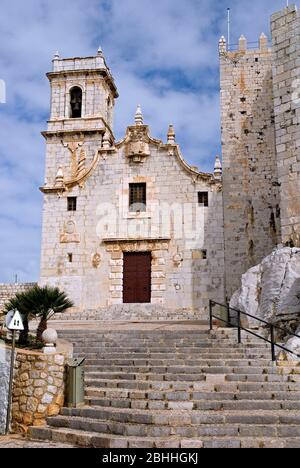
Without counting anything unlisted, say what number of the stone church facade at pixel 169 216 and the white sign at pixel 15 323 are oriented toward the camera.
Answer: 2

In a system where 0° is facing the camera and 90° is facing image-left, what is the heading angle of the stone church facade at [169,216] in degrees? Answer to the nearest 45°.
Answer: approximately 0°

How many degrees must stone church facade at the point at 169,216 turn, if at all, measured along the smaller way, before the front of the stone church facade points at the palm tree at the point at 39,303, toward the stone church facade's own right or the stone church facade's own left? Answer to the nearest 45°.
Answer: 0° — it already faces it

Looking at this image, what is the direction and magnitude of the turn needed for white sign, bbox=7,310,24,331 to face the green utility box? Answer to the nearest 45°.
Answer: approximately 90° to its left

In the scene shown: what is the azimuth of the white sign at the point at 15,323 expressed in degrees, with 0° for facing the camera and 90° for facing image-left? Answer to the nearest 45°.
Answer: approximately 0°
